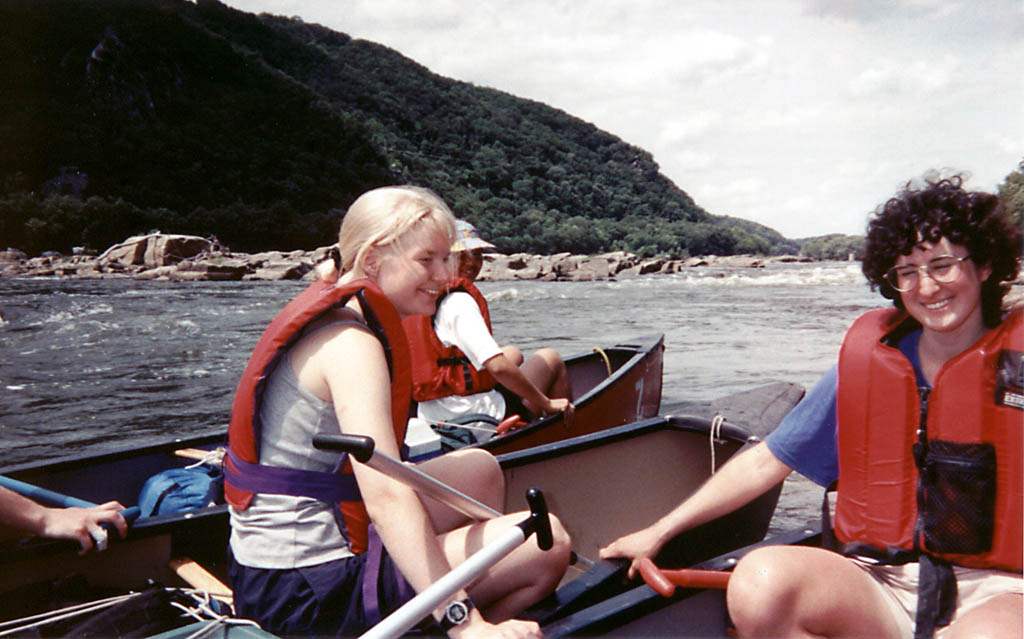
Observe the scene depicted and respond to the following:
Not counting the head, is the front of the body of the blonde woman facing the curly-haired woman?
yes

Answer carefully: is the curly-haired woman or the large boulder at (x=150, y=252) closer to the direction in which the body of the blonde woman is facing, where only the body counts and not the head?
the curly-haired woman

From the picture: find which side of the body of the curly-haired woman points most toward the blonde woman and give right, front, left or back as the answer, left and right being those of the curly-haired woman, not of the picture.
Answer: right

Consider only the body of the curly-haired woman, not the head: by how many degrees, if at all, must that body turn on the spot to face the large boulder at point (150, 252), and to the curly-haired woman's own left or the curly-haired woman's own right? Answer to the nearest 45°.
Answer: approximately 135° to the curly-haired woman's own right

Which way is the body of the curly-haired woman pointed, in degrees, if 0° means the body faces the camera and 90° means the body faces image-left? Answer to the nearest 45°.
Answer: approximately 0°

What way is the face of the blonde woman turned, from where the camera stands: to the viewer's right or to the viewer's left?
to the viewer's right

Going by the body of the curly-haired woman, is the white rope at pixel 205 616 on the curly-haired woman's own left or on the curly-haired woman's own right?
on the curly-haired woman's own right

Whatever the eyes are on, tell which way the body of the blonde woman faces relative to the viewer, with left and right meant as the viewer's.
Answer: facing to the right of the viewer

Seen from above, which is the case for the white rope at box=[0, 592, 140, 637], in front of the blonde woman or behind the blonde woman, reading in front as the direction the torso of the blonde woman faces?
behind

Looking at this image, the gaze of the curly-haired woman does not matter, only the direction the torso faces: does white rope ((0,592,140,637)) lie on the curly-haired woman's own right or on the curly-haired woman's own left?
on the curly-haired woman's own right

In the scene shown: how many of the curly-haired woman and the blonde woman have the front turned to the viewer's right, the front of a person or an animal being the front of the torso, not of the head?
1

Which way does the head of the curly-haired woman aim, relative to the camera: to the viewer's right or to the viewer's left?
to the viewer's left
